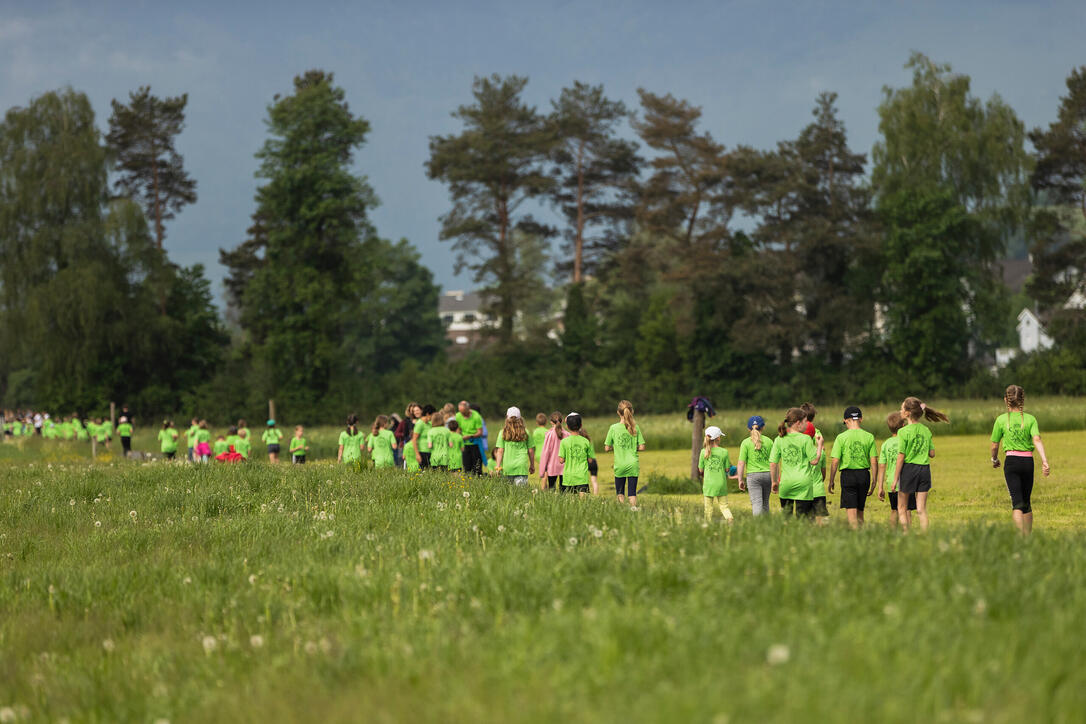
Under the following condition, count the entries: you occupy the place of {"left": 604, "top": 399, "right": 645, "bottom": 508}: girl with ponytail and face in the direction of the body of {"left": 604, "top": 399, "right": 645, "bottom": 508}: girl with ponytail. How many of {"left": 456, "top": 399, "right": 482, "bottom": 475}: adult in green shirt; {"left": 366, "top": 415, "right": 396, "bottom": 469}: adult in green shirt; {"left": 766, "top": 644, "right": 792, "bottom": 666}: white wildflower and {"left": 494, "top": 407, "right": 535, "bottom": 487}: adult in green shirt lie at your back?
1

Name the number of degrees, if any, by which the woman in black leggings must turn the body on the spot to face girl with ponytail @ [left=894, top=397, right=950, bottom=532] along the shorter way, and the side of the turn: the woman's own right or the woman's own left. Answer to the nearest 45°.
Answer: approximately 135° to the woman's own left

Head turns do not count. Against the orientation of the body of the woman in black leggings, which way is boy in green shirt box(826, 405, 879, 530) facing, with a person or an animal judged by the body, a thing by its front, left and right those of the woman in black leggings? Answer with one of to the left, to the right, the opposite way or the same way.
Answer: the same way

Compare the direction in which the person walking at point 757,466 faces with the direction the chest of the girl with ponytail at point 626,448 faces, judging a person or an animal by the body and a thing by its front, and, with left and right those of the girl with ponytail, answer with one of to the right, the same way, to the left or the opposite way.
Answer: the same way

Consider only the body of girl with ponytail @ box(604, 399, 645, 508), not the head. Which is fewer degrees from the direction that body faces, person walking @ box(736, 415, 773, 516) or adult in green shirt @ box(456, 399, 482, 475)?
the adult in green shirt

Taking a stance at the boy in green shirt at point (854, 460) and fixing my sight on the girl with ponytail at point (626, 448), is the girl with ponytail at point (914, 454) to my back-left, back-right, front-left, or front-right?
back-right

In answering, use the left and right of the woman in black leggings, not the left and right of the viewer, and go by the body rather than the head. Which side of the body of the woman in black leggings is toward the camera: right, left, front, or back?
back

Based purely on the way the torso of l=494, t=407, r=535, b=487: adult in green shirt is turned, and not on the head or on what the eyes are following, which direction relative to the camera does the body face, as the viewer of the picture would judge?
away from the camera

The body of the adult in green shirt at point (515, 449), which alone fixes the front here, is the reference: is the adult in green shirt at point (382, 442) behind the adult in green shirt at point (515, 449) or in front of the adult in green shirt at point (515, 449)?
in front

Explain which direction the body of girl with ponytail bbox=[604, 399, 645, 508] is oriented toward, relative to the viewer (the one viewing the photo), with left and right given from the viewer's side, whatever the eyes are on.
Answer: facing away from the viewer
